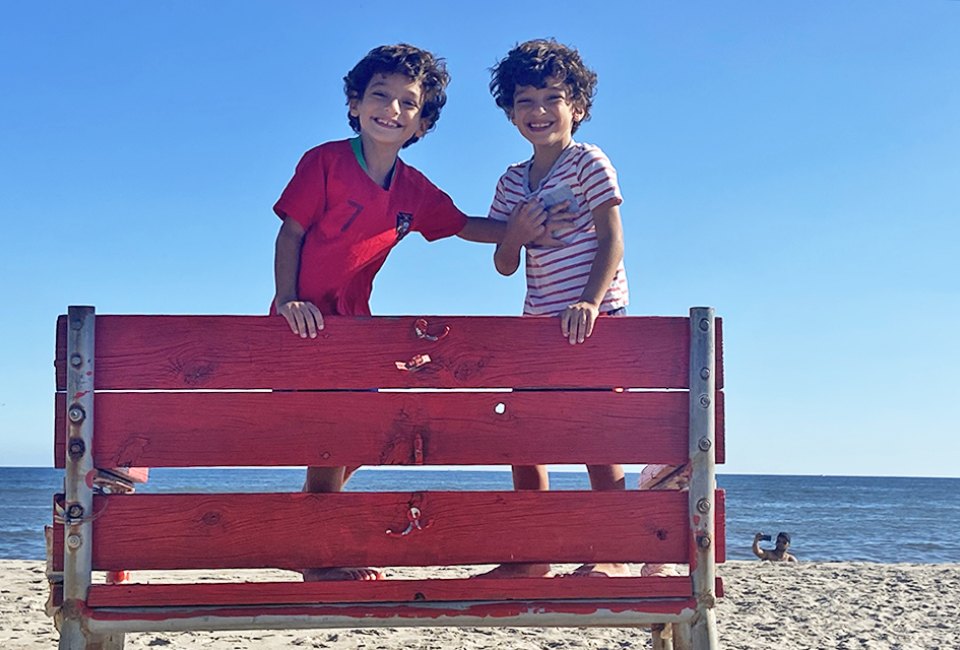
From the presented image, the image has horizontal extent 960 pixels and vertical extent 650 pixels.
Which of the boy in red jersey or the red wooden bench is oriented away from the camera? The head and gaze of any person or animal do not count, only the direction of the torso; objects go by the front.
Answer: the red wooden bench

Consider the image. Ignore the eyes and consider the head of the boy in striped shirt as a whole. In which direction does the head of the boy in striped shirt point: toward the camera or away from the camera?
toward the camera

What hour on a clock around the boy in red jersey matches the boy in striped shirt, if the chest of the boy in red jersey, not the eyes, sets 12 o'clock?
The boy in striped shirt is roughly at 10 o'clock from the boy in red jersey.

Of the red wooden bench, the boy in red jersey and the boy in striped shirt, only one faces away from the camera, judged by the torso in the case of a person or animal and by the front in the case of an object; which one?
the red wooden bench

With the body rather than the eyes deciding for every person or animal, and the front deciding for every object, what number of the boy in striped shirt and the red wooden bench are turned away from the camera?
1

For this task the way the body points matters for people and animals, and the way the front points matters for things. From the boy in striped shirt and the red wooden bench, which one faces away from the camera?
the red wooden bench

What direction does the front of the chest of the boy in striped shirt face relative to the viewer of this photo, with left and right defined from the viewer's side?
facing the viewer and to the left of the viewer

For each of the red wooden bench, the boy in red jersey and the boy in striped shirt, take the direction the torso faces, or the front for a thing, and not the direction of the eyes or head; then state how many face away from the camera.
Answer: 1

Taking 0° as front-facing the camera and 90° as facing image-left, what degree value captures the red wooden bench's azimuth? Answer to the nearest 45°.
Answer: approximately 180°

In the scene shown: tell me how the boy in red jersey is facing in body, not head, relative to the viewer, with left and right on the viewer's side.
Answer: facing the viewer and to the right of the viewer

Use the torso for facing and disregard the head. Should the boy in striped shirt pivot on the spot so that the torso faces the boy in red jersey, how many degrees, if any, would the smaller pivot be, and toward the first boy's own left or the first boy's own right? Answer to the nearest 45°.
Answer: approximately 45° to the first boy's own right
